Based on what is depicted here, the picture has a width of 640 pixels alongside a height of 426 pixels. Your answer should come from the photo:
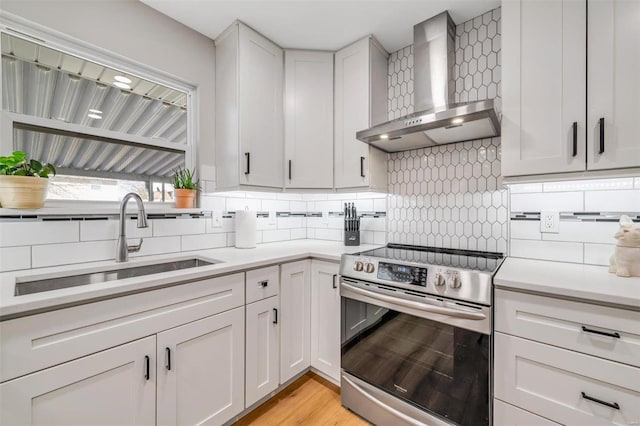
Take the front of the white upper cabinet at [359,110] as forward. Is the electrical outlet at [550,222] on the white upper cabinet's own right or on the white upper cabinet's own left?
on the white upper cabinet's own left

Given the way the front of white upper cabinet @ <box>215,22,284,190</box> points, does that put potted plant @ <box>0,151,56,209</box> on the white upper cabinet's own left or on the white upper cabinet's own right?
on the white upper cabinet's own right

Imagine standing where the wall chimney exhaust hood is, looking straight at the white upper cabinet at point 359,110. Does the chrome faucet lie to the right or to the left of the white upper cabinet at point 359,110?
left

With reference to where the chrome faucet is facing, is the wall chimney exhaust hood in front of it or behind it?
in front

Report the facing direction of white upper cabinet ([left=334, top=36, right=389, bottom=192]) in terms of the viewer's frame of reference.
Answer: facing the viewer and to the left of the viewer

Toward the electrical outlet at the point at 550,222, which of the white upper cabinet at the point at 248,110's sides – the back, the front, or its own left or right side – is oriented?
front

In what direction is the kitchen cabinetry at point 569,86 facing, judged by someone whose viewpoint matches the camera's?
facing the viewer

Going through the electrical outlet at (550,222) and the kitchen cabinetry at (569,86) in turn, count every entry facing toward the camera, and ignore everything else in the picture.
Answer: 2

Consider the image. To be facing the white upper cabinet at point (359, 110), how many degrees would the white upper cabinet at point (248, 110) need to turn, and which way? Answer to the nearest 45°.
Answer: approximately 45° to its left

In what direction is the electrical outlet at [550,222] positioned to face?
toward the camera

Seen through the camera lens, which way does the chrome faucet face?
facing the viewer and to the right of the viewer
